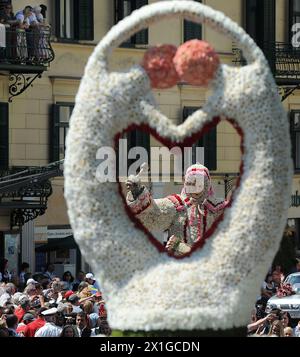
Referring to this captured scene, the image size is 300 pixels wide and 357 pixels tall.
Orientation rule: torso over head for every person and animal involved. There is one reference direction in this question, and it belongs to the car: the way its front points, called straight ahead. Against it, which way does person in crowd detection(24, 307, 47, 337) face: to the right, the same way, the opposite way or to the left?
the opposite way

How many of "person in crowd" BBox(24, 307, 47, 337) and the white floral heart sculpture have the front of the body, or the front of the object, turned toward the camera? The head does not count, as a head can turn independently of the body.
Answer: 1

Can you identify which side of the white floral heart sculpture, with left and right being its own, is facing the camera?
front

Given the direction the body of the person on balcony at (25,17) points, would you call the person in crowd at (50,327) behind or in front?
in front

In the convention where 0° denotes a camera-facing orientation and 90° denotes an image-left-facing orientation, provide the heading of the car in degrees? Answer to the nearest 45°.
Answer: approximately 45°

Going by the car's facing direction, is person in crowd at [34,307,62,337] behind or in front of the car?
in front

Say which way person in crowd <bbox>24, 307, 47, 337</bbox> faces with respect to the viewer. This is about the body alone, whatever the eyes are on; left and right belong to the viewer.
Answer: facing away from the viewer and to the right of the viewer
